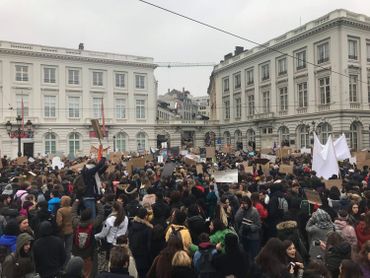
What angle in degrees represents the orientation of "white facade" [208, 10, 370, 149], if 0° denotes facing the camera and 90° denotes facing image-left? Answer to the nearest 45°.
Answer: approximately 45°

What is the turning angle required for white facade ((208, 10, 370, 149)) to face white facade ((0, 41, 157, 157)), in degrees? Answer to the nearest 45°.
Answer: approximately 45° to its right
